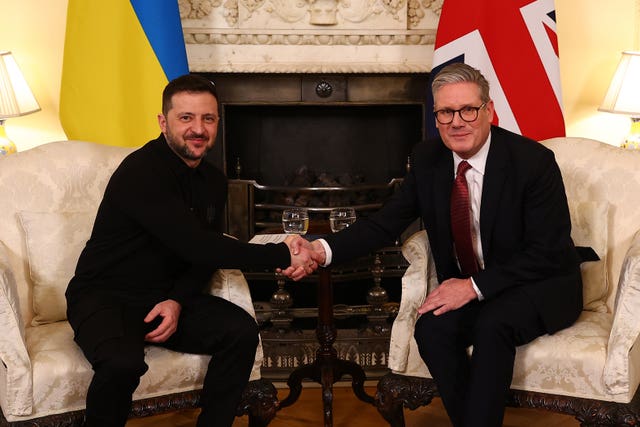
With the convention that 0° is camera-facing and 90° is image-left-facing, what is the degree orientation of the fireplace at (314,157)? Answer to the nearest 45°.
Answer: approximately 0°

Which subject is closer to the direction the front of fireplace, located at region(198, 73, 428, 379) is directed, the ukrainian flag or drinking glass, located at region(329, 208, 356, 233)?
the drinking glass

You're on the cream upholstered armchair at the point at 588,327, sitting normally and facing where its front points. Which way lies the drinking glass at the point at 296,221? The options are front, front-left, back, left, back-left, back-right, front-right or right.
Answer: front-right

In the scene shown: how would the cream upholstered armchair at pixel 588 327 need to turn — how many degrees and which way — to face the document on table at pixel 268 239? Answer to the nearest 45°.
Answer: approximately 45° to its right

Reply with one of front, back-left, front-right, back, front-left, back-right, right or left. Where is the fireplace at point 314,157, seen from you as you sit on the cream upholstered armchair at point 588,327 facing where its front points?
right

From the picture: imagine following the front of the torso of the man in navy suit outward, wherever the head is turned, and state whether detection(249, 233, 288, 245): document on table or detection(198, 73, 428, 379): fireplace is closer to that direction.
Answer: the document on table

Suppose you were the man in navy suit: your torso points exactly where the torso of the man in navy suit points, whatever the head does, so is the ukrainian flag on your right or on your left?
on your right

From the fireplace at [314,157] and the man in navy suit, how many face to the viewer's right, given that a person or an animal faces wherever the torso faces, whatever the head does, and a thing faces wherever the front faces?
0

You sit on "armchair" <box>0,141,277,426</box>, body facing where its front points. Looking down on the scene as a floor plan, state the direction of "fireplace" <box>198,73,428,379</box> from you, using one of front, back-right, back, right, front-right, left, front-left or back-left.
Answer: left
